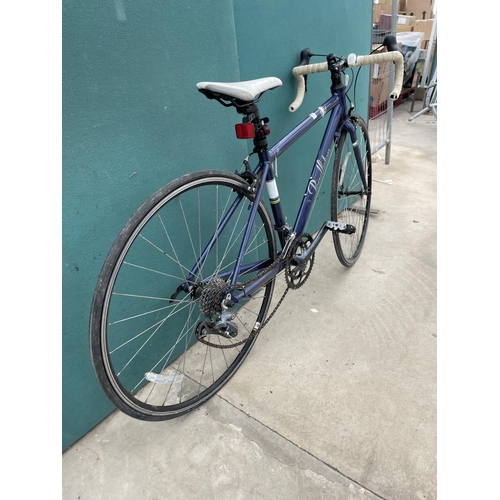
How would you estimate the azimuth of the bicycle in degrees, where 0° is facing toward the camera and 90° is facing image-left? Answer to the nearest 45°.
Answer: approximately 225°

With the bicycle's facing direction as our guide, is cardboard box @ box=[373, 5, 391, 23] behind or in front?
in front

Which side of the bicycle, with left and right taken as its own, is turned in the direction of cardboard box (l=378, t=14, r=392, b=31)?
front

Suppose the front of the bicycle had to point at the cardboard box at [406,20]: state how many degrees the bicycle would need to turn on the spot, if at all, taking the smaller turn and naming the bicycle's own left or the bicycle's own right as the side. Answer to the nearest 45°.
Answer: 0° — it already faces it

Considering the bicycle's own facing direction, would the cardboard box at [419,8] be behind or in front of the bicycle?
in front

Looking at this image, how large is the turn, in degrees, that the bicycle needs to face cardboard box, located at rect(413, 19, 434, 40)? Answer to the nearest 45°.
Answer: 0° — it already faces it
